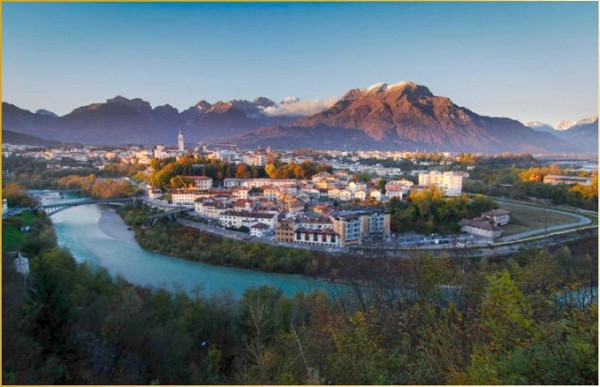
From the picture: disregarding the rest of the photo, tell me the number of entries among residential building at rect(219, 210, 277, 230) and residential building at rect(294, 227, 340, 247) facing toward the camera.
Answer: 2

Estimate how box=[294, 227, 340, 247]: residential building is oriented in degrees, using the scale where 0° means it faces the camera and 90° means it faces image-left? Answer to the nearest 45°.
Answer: approximately 0°

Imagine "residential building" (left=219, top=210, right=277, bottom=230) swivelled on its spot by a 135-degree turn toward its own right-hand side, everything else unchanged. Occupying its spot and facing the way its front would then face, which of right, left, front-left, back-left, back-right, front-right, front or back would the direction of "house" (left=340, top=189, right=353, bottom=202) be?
right

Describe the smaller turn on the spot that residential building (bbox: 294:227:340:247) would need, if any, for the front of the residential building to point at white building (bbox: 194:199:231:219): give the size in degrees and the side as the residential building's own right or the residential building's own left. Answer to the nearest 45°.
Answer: approximately 135° to the residential building's own right

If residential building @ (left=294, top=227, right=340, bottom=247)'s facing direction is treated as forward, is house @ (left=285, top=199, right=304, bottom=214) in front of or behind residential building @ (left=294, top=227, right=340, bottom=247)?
behind

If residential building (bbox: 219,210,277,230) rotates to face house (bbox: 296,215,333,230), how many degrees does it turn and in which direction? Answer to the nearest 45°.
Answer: approximately 45° to its left

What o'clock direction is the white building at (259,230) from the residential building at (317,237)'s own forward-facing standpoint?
The white building is roughly at 4 o'clock from the residential building.

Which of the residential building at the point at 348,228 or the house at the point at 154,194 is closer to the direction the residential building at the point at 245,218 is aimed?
the residential building

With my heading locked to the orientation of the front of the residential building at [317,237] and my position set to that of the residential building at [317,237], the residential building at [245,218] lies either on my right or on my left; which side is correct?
on my right

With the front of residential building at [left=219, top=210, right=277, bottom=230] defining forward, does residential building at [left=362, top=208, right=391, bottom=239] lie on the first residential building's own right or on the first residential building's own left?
on the first residential building's own left

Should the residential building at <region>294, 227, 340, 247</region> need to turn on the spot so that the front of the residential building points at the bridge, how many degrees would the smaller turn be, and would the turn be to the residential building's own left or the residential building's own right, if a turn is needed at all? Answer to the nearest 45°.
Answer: approximately 135° to the residential building's own right

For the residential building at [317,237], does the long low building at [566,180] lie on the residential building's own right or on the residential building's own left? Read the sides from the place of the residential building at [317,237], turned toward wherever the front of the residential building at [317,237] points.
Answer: on the residential building's own left
